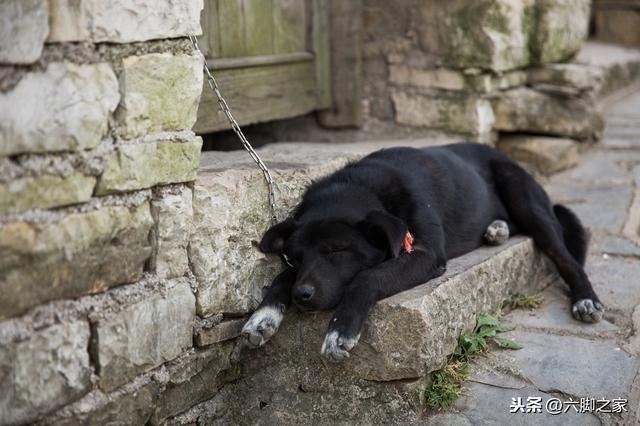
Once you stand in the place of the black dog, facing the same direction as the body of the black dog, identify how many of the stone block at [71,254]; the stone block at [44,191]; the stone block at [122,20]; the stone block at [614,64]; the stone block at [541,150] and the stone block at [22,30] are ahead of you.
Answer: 4

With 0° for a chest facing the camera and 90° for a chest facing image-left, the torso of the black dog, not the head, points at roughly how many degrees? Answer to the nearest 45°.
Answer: approximately 45°

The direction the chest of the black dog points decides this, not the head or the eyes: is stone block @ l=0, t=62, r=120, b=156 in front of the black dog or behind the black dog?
in front

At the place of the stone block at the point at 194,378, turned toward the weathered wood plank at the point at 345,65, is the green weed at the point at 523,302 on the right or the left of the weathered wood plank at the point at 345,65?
right

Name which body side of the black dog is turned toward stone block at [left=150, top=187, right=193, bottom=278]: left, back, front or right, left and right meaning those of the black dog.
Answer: front

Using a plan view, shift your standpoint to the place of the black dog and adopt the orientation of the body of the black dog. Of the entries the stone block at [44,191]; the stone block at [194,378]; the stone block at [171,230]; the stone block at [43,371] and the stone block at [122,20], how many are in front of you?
5

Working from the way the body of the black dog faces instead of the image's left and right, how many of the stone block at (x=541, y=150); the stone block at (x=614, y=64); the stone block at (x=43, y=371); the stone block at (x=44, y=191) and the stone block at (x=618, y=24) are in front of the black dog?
2

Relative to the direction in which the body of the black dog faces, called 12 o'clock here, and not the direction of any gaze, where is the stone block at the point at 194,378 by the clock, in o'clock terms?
The stone block is roughly at 12 o'clock from the black dog.

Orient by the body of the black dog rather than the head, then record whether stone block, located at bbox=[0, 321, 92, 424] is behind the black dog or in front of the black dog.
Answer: in front

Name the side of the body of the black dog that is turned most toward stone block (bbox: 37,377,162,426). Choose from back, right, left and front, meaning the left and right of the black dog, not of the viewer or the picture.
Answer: front

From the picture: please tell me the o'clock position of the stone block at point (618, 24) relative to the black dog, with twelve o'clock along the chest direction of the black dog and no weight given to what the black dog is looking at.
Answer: The stone block is roughly at 5 o'clock from the black dog.

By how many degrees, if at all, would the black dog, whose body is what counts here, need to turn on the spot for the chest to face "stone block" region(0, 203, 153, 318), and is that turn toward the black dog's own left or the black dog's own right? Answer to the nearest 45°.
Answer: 0° — it already faces it

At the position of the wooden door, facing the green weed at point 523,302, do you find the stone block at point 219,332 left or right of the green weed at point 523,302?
right
